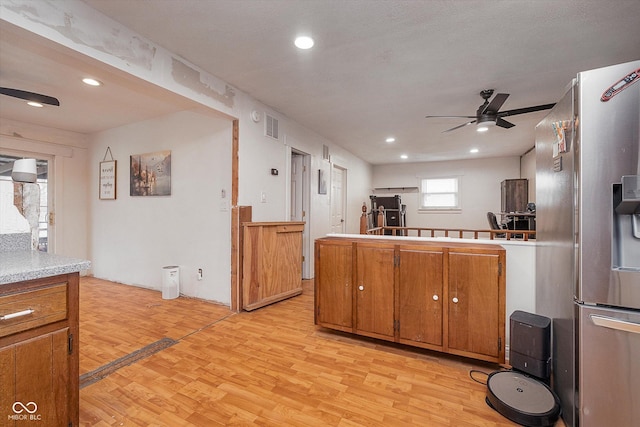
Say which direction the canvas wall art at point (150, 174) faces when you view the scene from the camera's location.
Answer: facing the viewer and to the left of the viewer

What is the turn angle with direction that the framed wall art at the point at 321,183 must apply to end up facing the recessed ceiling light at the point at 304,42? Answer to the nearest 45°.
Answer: approximately 45° to its right

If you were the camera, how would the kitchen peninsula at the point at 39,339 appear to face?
facing the viewer and to the right of the viewer

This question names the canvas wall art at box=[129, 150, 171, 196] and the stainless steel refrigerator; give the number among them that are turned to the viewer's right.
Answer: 0

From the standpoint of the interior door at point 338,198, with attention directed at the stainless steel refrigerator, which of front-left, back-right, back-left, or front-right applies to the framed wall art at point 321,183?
front-right

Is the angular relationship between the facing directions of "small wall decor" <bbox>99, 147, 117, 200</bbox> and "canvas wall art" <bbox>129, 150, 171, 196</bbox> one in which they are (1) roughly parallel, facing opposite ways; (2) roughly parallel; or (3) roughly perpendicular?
roughly parallel

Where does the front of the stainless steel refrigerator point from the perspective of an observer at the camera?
facing the viewer

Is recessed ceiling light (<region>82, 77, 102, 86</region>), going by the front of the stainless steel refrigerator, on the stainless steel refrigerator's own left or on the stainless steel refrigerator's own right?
on the stainless steel refrigerator's own right
